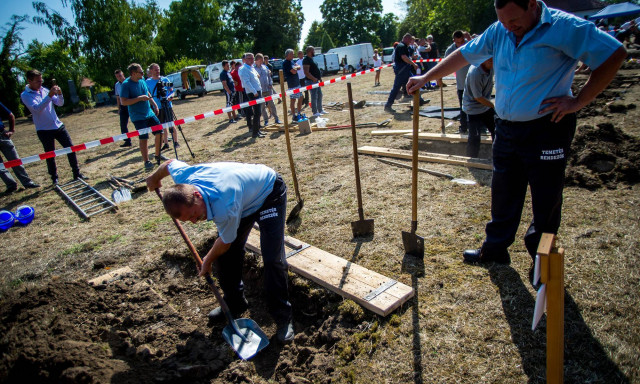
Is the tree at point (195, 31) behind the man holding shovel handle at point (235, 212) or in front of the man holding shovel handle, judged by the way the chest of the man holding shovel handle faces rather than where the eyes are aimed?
behind

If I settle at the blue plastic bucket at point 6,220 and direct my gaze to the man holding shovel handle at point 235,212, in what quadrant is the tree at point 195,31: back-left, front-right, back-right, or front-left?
back-left

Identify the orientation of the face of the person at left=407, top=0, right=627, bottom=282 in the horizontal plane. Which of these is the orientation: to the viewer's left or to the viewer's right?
to the viewer's left

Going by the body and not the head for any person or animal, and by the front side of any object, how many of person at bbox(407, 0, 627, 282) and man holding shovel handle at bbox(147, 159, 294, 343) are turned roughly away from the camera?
0

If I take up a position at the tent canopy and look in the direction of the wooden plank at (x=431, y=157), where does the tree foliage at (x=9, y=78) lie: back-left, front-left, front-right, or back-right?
front-right

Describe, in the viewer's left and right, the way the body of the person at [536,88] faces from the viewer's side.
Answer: facing the viewer and to the left of the viewer

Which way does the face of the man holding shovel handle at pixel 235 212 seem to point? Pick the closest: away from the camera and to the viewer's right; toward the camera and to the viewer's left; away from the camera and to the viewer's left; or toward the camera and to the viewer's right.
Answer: toward the camera and to the viewer's left

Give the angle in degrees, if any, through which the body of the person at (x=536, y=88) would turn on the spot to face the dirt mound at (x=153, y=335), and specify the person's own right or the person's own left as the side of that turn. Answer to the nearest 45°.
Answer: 0° — they already face it

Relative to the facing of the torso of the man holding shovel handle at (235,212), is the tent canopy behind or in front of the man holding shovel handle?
behind

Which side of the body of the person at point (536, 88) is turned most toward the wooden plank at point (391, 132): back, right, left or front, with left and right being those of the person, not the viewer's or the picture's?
right

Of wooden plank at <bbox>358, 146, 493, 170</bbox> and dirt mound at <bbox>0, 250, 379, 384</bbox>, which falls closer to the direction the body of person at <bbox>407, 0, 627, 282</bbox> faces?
the dirt mound
